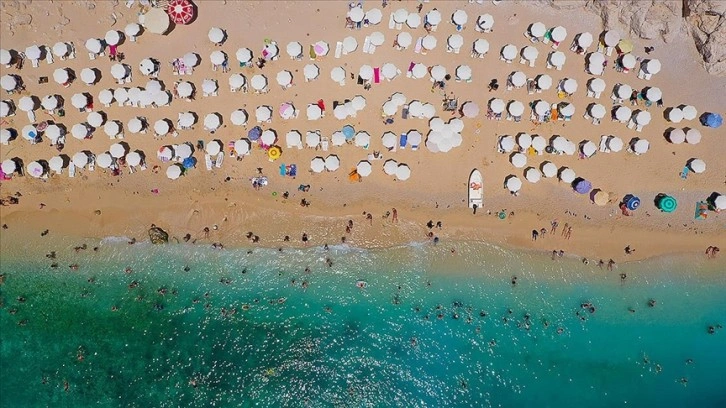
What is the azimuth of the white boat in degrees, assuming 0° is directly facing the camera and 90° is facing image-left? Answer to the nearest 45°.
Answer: approximately 180°

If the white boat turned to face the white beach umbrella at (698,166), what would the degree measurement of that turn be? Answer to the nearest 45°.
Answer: approximately 90° to its right

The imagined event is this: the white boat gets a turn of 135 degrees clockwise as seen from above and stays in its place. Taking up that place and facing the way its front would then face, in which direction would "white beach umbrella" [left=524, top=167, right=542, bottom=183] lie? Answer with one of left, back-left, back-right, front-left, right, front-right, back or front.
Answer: front-left

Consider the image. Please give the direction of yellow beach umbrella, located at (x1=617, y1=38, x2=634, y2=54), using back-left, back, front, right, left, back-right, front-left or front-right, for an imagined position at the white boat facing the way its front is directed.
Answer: right

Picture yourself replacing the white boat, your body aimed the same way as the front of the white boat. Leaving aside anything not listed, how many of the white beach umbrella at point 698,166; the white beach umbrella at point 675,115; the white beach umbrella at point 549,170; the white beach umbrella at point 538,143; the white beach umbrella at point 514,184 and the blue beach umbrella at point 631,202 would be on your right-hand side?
6

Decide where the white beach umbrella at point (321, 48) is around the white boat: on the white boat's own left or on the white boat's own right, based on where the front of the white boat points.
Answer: on the white boat's own left

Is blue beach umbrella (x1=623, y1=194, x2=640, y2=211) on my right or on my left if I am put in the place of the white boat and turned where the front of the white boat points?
on my right

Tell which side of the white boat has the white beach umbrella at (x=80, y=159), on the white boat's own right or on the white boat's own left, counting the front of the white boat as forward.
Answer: on the white boat's own left

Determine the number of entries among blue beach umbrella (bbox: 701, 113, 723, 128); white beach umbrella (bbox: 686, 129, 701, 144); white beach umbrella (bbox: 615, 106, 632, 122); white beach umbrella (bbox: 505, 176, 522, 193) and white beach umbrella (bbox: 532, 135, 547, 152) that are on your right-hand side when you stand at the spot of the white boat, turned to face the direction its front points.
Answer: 5

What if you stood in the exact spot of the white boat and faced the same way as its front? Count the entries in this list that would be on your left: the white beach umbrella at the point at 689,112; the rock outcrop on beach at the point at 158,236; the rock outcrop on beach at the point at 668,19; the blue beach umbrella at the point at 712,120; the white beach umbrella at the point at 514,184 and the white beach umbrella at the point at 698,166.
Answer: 1

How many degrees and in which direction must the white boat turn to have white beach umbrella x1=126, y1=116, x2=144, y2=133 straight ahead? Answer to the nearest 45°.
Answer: approximately 90° to its left

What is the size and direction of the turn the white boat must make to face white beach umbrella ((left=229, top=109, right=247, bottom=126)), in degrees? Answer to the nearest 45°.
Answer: approximately 90° to its left

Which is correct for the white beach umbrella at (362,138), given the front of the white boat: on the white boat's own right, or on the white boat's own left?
on the white boat's own left

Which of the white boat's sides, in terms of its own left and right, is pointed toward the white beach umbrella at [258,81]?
left

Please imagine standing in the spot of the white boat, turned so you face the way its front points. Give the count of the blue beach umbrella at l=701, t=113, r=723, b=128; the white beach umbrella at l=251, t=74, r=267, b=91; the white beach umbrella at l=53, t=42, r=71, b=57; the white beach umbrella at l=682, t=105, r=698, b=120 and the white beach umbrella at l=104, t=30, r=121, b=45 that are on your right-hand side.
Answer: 2

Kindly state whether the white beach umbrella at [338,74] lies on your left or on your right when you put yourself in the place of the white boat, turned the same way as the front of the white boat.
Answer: on your left
